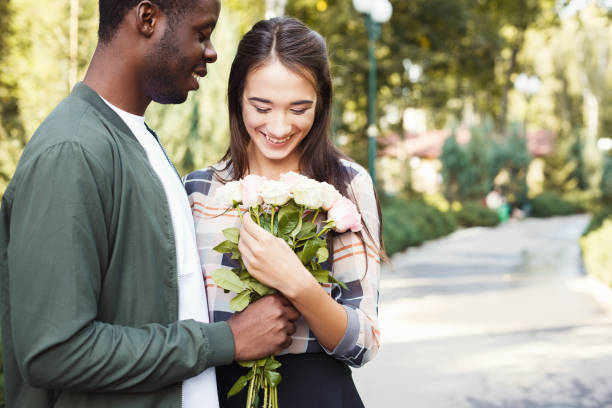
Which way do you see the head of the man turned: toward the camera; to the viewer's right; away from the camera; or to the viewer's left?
to the viewer's right

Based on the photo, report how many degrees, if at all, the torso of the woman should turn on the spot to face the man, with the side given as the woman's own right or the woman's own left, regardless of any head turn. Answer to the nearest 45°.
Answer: approximately 45° to the woman's own right

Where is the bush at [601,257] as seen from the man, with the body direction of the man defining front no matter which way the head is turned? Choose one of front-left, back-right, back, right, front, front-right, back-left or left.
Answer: front-left

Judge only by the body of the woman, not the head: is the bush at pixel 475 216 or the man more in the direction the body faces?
the man

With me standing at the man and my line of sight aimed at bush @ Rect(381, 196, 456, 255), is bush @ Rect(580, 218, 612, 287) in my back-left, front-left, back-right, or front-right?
front-right

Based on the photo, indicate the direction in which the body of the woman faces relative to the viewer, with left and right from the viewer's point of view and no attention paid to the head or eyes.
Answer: facing the viewer

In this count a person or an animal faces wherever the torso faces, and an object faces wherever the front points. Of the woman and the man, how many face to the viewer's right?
1

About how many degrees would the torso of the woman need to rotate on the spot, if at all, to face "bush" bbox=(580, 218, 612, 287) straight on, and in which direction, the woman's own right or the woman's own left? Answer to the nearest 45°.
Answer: approximately 135° to the woman's own left

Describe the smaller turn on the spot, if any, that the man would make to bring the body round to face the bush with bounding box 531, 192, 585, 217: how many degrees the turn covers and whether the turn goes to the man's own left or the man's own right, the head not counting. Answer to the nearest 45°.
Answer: approximately 45° to the man's own left

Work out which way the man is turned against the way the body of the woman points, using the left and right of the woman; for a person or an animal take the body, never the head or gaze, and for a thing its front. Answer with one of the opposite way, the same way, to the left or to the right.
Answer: to the left

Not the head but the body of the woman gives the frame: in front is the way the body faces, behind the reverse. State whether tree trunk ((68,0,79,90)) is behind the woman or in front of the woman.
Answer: behind

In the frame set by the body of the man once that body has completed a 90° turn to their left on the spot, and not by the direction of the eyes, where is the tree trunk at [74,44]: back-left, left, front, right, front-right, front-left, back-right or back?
front

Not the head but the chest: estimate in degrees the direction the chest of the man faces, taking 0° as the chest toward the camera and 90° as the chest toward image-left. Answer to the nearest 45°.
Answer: approximately 270°
